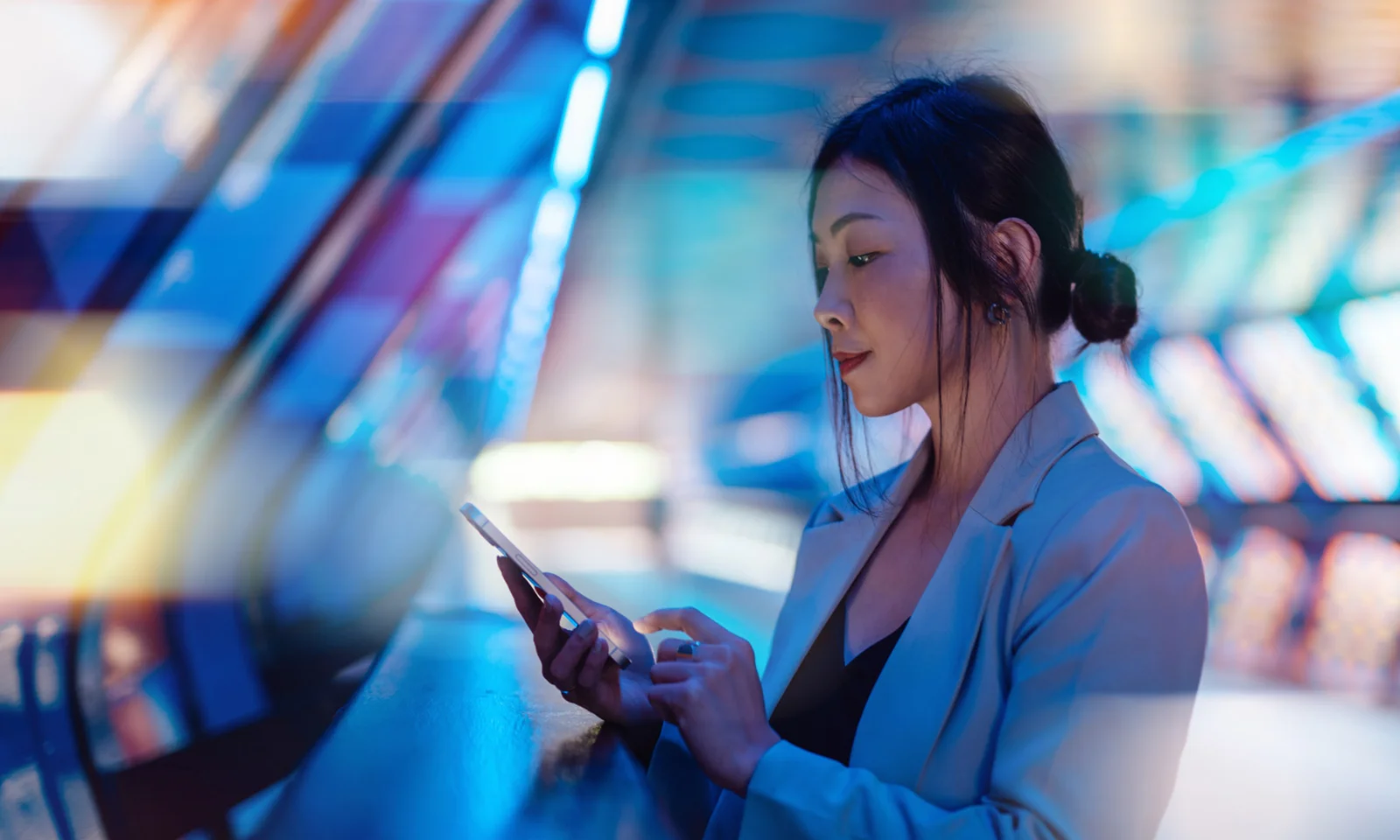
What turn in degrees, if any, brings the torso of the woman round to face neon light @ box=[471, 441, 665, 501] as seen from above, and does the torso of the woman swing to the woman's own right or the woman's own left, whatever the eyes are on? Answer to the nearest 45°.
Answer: approximately 135° to the woman's own right

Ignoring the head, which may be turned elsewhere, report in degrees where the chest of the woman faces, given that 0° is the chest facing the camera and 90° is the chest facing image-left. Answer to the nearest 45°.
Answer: approximately 45°

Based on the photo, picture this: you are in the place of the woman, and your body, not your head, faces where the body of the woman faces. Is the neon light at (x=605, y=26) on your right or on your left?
on your right

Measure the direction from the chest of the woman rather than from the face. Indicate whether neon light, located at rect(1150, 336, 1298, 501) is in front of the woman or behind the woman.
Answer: behind

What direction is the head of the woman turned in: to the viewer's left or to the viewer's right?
to the viewer's left

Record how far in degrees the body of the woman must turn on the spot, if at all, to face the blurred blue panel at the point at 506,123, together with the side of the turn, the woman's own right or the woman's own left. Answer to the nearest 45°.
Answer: approximately 135° to the woman's own right

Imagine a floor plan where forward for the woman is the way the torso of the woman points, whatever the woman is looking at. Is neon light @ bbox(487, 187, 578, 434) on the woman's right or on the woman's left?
on the woman's right

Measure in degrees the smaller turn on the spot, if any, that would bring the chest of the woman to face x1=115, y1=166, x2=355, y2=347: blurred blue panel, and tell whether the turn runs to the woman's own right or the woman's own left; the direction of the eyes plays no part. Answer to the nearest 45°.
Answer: approximately 90° to the woman's own right
